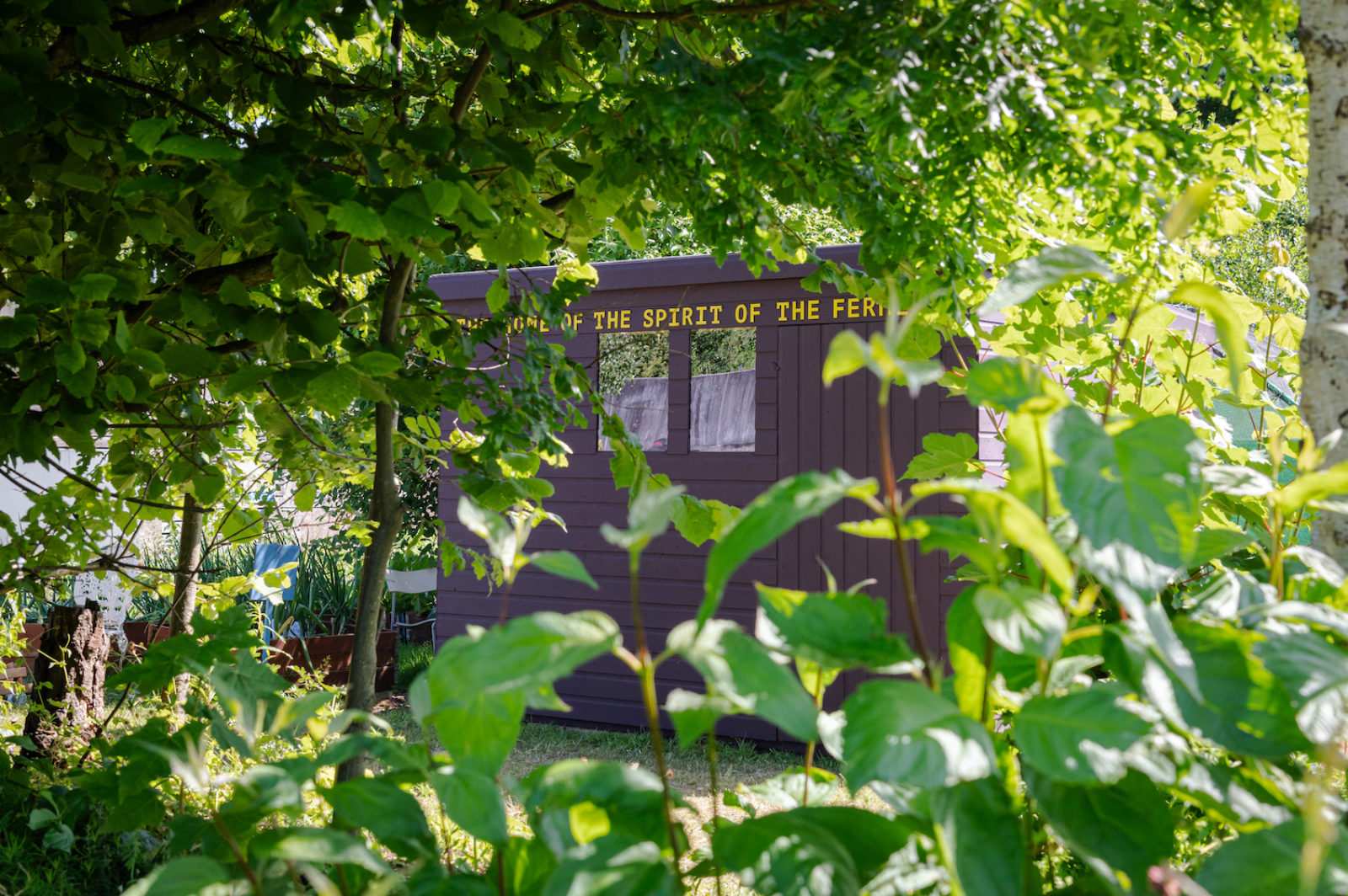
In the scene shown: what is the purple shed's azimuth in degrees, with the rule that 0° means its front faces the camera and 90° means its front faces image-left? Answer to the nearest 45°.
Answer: approximately 0°

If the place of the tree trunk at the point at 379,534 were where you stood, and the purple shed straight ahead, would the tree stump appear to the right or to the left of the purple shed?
left

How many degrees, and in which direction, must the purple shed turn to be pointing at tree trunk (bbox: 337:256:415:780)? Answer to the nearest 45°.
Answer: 0° — it already faces it
